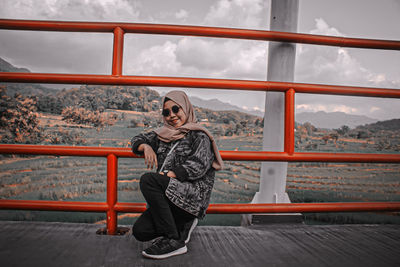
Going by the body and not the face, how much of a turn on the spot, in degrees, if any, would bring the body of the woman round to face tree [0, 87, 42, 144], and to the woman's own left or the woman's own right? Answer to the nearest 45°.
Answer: approximately 90° to the woman's own right

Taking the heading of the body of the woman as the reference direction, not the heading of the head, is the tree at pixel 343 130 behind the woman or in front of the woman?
behind

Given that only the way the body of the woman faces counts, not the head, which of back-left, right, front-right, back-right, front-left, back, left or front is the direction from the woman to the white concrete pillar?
back

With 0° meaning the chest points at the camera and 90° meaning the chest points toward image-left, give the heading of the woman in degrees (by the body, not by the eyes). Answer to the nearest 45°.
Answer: approximately 45°

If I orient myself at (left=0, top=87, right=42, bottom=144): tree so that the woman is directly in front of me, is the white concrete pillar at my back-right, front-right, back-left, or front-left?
front-left
